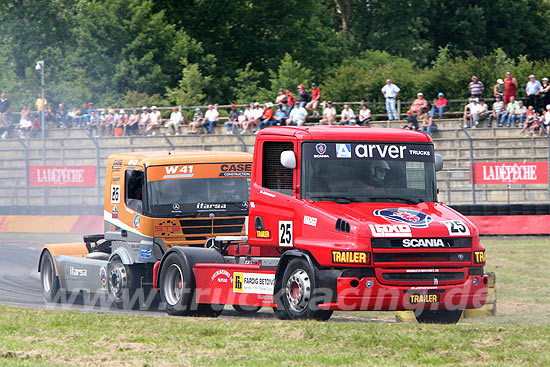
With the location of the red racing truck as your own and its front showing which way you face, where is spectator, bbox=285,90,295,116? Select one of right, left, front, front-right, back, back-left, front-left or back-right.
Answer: back-left

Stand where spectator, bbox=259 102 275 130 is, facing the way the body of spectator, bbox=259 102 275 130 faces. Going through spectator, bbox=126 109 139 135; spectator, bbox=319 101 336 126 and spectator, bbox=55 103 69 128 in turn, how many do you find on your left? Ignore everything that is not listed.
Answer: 1

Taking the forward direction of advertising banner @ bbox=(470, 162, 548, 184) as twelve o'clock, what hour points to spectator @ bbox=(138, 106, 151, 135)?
The spectator is roughly at 4 o'clock from the advertising banner.

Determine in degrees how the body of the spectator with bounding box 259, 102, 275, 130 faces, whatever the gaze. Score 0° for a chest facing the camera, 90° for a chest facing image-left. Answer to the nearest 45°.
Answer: approximately 45°

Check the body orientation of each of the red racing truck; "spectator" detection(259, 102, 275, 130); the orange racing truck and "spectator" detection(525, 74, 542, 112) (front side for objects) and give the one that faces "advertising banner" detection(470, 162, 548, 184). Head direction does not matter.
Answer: "spectator" detection(525, 74, 542, 112)

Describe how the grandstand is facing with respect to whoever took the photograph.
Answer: facing the viewer

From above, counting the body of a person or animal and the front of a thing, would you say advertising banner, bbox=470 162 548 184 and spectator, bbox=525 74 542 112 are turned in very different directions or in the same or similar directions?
same or similar directions

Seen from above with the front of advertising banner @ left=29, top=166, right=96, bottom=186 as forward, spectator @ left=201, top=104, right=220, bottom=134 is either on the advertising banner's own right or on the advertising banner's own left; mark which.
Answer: on the advertising banner's own left

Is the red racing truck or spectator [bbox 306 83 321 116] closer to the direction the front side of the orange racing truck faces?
the red racing truck

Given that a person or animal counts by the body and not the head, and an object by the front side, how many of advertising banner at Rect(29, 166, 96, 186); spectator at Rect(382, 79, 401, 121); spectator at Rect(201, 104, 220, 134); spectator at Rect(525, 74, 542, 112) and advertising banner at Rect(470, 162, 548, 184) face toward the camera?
5

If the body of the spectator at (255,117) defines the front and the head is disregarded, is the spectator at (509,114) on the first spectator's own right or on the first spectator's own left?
on the first spectator's own left

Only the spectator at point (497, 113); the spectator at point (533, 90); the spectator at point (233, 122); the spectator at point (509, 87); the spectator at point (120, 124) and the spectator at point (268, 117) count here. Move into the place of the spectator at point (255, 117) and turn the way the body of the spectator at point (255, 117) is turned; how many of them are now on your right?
2

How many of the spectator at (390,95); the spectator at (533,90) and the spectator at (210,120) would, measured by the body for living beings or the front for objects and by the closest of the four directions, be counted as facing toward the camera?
3

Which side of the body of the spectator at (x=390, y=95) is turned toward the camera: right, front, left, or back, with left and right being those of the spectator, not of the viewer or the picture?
front

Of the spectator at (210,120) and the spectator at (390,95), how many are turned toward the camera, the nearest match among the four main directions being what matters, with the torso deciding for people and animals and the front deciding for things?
2
